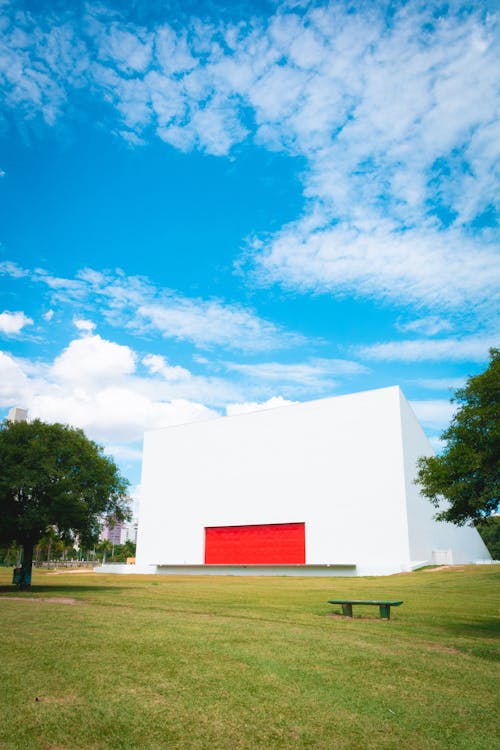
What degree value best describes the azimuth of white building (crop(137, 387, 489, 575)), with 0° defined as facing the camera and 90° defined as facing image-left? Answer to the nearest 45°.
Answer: approximately 45°

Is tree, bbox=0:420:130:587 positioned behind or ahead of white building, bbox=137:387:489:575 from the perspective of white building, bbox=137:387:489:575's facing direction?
ahead

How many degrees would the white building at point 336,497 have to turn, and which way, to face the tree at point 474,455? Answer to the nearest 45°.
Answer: approximately 45° to its left

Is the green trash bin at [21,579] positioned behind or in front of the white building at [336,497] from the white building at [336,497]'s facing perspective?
in front
